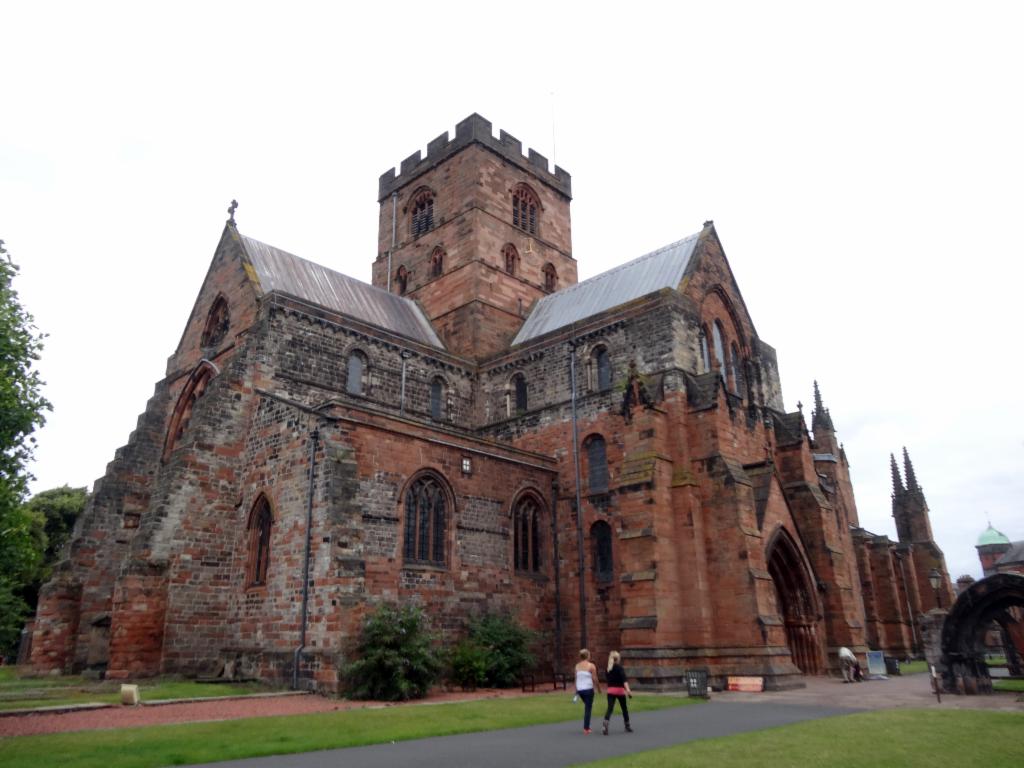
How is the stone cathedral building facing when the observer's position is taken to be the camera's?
facing the viewer and to the right of the viewer

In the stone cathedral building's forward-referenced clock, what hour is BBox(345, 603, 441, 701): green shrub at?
The green shrub is roughly at 2 o'clock from the stone cathedral building.

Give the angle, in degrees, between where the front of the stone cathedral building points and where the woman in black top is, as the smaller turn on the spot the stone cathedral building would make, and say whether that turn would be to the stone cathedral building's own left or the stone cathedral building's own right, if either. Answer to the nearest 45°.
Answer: approximately 45° to the stone cathedral building's own right

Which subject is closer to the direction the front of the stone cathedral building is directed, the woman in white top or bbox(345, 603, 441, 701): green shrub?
the woman in white top

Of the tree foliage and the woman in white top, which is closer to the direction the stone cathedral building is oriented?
the woman in white top

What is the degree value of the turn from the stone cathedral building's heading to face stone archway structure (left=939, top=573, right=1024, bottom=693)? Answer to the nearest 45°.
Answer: approximately 45° to its left

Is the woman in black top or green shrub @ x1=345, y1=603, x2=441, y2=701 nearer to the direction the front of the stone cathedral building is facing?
the woman in black top

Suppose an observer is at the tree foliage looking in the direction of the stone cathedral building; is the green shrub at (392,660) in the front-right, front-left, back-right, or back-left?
front-right

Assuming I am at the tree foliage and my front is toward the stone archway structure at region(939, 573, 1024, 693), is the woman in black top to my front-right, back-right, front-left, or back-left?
front-right

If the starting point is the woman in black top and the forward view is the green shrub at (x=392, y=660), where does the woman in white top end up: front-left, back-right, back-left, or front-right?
front-left

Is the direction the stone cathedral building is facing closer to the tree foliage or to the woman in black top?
the woman in black top

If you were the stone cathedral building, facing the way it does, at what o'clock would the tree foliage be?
The tree foliage is roughly at 3 o'clock from the stone cathedral building.

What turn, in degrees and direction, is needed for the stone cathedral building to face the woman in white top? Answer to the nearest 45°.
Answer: approximately 45° to its right

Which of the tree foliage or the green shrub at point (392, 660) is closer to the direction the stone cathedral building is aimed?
the green shrub

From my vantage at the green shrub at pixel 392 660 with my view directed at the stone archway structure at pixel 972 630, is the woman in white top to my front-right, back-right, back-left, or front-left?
front-right
